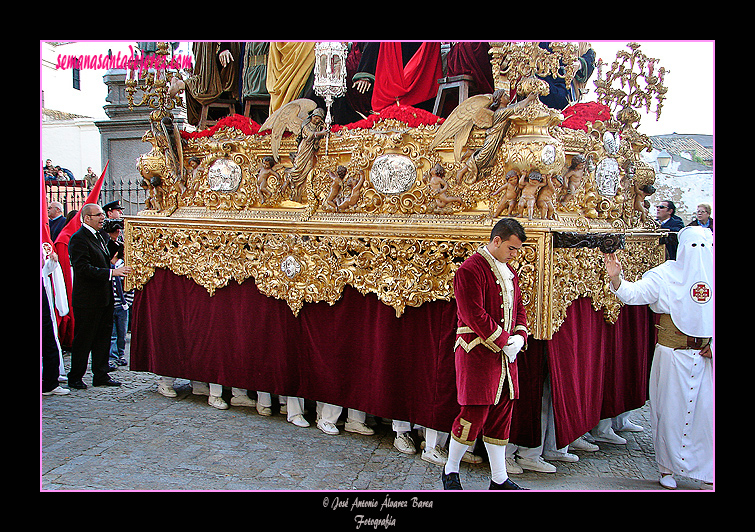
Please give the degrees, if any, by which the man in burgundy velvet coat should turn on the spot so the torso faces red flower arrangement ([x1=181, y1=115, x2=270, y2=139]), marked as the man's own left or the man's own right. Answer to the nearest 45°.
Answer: approximately 180°

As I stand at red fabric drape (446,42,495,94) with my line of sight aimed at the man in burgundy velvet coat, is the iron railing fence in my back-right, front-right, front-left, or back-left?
back-right

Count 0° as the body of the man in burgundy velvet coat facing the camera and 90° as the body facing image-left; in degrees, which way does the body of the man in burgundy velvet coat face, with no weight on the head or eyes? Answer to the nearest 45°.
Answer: approximately 315°
